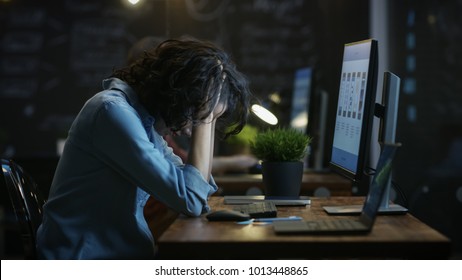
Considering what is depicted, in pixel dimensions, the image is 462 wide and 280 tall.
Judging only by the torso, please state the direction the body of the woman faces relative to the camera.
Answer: to the viewer's right

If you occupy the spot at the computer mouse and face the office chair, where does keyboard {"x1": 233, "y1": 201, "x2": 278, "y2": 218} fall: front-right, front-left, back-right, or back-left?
back-right

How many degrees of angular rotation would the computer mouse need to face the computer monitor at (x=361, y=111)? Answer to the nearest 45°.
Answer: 0° — it already faces it

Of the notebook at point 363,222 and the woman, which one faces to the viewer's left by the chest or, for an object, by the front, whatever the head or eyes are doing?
the notebook

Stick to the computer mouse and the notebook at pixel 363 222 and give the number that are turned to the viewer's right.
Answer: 1

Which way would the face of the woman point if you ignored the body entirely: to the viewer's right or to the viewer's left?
to the viewer's right

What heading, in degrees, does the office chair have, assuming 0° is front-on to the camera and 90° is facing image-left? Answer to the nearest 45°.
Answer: approximately 270°

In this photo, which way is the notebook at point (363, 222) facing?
to the viewer's left

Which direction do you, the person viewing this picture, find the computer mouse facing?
facing to the right of the viewer

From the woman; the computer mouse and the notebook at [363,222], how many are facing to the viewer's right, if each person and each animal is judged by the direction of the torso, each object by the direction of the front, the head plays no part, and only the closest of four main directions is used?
2

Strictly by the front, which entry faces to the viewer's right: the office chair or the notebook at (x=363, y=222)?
the office chair
